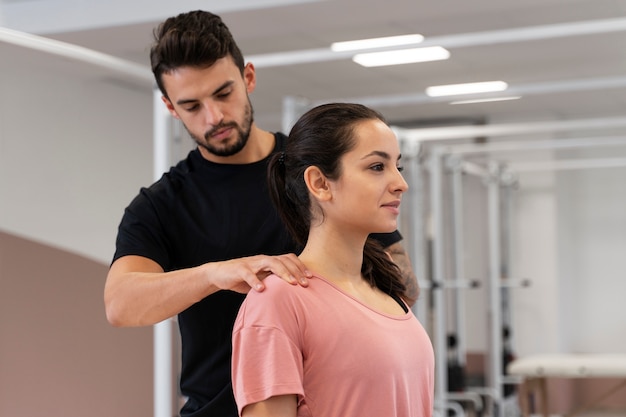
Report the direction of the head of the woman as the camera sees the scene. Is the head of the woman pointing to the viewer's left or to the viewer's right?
to the viewer's right

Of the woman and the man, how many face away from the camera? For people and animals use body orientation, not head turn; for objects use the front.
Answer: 0

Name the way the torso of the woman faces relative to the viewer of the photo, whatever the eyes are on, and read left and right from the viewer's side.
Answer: facing the viewer and to the right of the viewer

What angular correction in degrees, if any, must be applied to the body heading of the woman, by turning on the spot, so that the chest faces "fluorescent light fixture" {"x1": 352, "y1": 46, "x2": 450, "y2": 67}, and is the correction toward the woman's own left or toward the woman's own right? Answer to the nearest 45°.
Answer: approximately 135° to the woman's own left

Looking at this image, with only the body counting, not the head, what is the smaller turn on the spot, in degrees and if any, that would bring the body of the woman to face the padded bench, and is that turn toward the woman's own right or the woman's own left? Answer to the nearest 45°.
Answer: approximately 135° to the woman's own left
